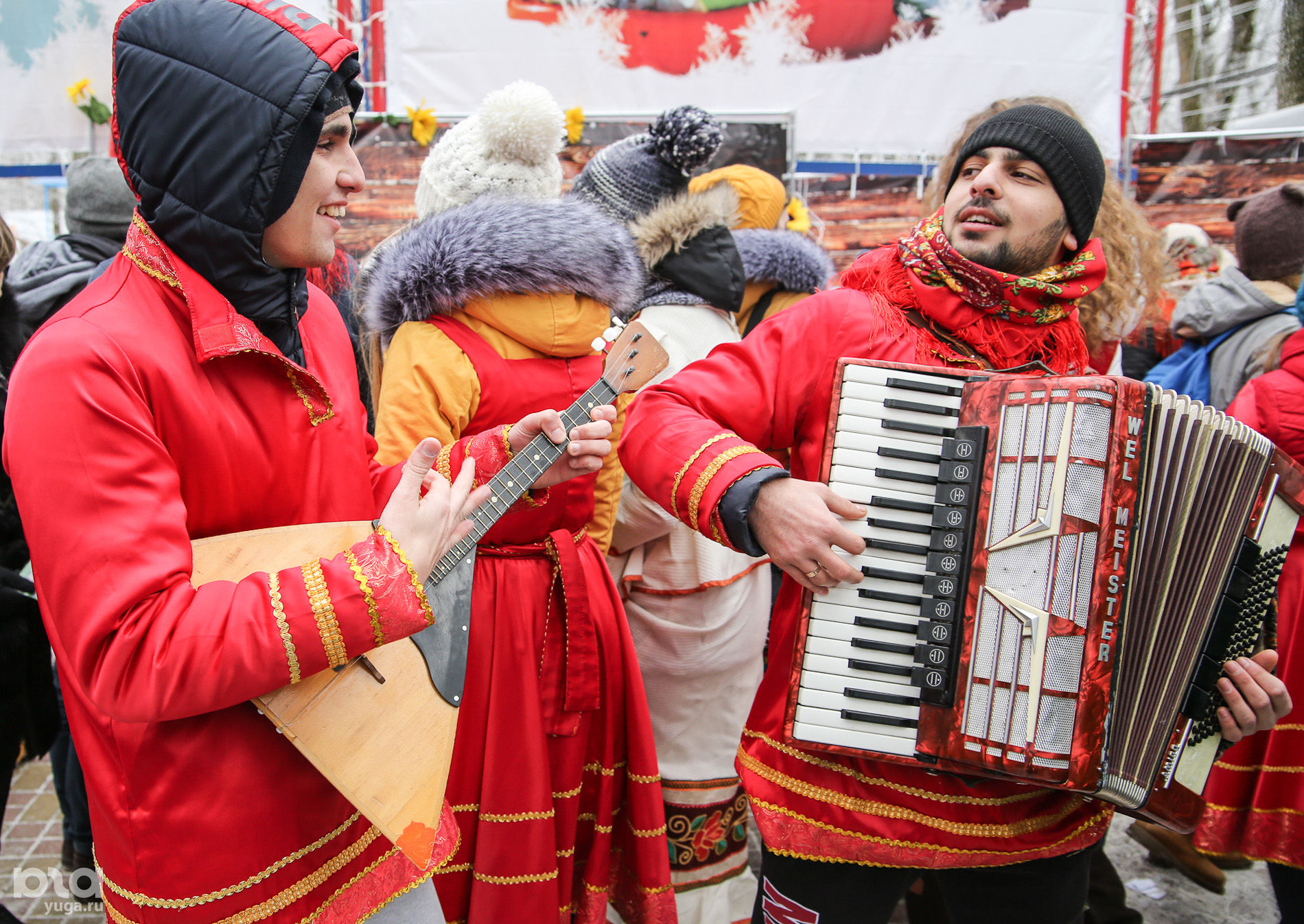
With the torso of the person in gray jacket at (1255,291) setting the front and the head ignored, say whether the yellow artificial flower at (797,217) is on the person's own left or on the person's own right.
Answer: on the person's own left

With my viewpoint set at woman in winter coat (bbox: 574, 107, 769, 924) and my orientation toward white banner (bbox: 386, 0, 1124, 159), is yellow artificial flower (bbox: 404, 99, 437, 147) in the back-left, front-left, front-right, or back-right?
front-left

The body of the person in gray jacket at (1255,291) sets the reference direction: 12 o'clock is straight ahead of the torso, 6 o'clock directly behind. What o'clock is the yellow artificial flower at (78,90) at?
The yellow artificial flower is roughly at 7 o'clock from the person in gray jacket.

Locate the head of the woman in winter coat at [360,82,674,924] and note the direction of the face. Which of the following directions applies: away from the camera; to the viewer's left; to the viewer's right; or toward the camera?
away from the camera

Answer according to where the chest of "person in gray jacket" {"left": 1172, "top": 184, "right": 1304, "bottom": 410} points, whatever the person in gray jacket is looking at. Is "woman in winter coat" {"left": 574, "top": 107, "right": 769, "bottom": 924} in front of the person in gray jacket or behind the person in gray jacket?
behind

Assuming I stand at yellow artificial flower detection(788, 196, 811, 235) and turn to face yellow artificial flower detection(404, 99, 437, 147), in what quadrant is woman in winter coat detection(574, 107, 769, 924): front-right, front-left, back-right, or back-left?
front-left

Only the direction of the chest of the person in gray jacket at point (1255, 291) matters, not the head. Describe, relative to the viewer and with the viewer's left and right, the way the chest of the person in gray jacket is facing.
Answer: facing away from the viewer and to the right of the viewer

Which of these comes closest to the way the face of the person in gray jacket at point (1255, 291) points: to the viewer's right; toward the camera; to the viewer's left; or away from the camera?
away from the camera

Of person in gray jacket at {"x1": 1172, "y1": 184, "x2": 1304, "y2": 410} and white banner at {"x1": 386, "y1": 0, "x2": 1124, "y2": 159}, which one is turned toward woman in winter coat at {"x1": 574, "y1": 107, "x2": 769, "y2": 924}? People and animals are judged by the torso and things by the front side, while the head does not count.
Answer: the white banner

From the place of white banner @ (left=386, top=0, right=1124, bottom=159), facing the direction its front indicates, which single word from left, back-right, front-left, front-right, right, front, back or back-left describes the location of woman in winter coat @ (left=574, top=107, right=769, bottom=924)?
front

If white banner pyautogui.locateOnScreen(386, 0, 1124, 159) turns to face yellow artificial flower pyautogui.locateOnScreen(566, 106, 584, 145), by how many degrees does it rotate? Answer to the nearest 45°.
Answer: approximately 45° to its right

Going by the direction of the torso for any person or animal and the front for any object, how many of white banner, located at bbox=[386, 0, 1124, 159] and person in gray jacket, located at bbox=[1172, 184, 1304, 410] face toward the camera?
1

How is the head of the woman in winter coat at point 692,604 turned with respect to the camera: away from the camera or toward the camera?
away from the camera

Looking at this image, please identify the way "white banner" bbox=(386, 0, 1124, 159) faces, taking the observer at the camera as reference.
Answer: facing the viewer

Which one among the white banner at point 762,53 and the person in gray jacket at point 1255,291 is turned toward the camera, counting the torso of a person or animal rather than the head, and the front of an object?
the white banner
